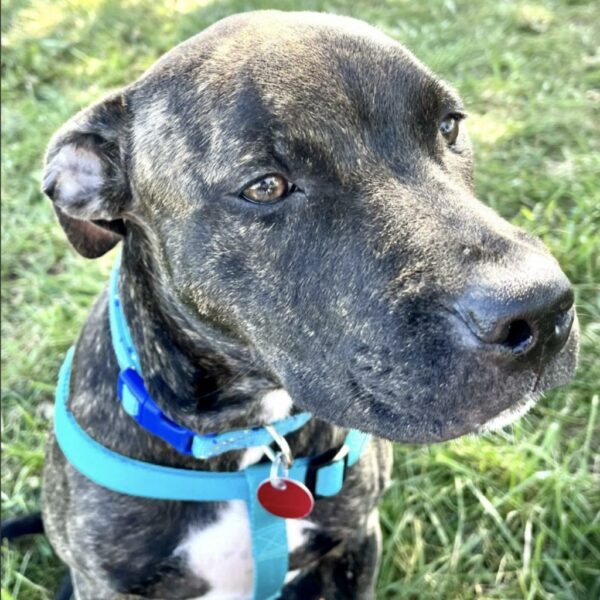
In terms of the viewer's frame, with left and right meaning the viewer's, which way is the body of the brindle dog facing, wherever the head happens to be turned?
facing the viewer and to the right of the viewer
